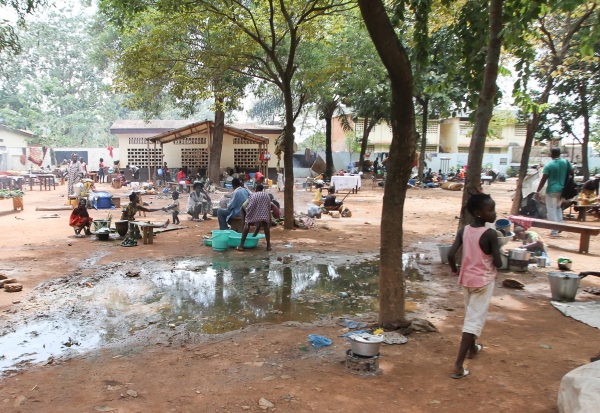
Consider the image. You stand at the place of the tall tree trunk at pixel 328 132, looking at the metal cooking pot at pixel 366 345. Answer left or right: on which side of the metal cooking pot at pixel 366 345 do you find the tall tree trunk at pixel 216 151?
right

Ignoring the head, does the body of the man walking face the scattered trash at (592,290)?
no

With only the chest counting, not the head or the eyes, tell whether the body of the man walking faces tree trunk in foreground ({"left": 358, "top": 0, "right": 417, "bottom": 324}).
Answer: no

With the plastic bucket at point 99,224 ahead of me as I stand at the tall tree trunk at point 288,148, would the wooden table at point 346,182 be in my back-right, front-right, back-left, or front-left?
back-right

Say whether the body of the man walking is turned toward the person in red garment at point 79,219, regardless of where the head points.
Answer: no
